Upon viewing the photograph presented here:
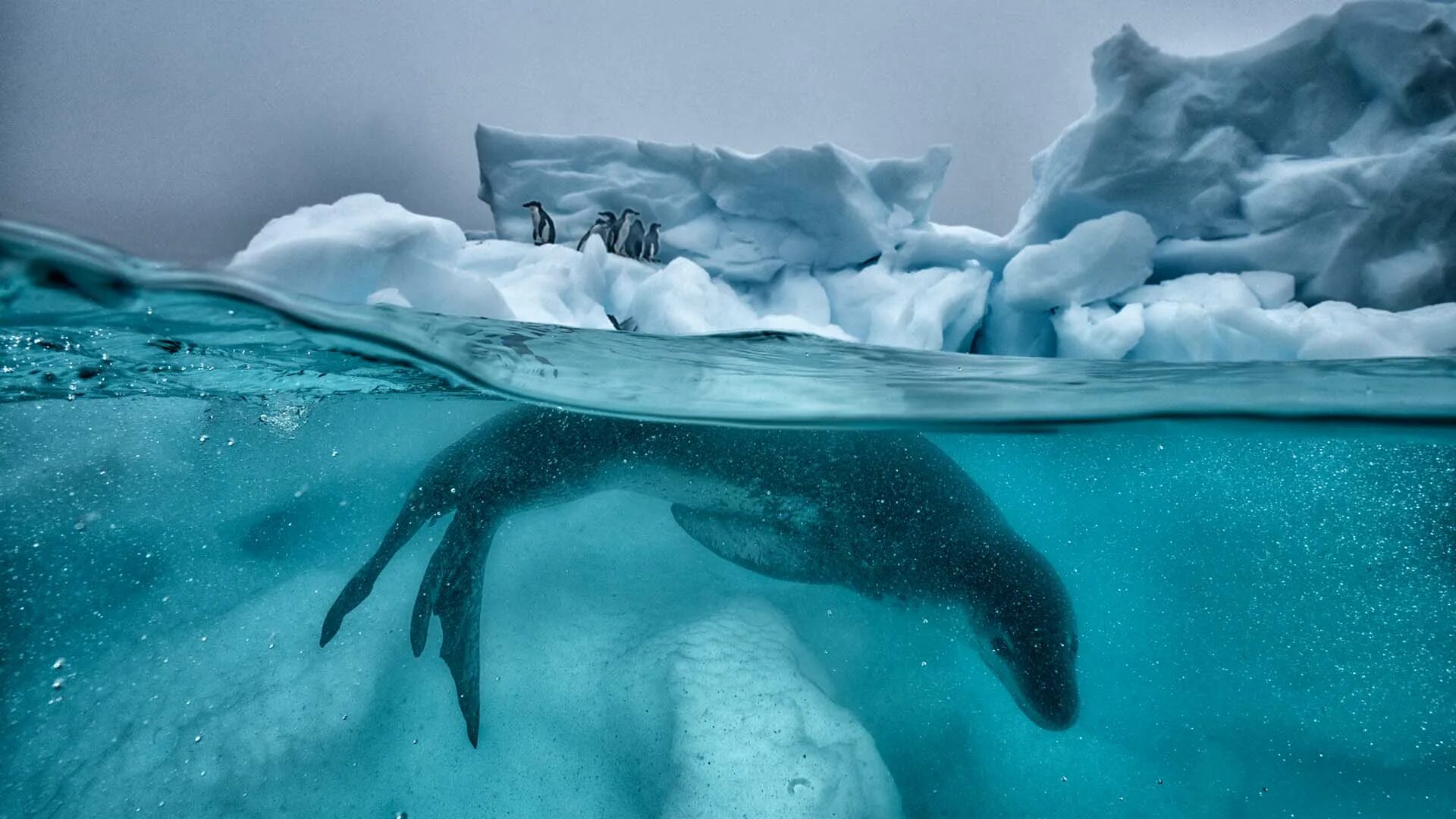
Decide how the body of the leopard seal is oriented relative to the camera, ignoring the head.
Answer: to the viewer's right

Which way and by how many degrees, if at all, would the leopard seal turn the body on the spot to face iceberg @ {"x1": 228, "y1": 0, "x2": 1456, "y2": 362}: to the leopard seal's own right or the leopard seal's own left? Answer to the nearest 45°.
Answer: approximately 45° to the leopard seal's own left

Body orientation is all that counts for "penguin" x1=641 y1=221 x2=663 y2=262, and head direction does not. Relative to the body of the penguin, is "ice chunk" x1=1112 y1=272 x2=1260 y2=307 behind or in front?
in front

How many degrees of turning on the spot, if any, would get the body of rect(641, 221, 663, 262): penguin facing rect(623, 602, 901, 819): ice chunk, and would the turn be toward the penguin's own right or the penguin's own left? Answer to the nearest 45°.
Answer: approximately 90° to the penguin's own right

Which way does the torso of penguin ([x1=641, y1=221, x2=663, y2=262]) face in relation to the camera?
to the viewer's right

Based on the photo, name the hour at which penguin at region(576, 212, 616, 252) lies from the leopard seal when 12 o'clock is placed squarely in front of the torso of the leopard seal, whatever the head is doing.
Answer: The penguin is roughly at 8 o'clock from the leopard seal.
